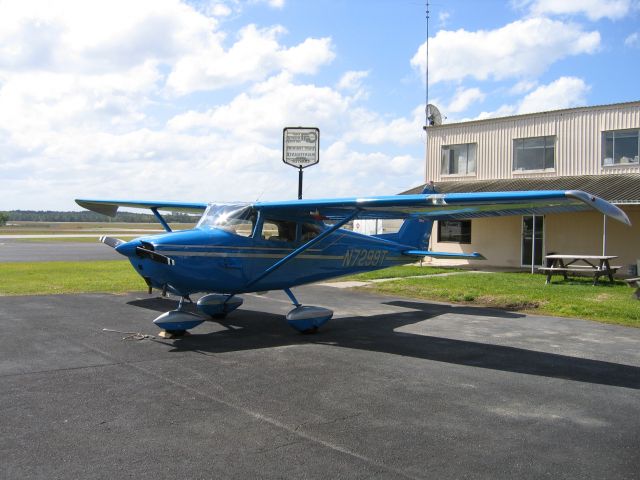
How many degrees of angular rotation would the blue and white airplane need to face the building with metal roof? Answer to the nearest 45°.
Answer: approximately 180°

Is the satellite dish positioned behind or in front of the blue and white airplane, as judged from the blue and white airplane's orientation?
behind

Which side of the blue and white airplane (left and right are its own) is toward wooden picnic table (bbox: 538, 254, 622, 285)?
back

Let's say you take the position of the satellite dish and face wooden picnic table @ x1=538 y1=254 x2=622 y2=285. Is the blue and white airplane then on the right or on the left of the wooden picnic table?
right

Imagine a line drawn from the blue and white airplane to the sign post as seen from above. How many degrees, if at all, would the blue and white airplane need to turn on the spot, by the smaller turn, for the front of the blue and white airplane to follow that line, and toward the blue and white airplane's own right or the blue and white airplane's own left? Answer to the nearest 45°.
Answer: approximately 135° to the blue and white airplane's own right

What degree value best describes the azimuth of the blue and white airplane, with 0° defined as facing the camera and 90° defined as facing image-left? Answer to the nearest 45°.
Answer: approximately 45°

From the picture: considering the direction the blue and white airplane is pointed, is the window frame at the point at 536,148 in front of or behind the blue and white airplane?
behind
